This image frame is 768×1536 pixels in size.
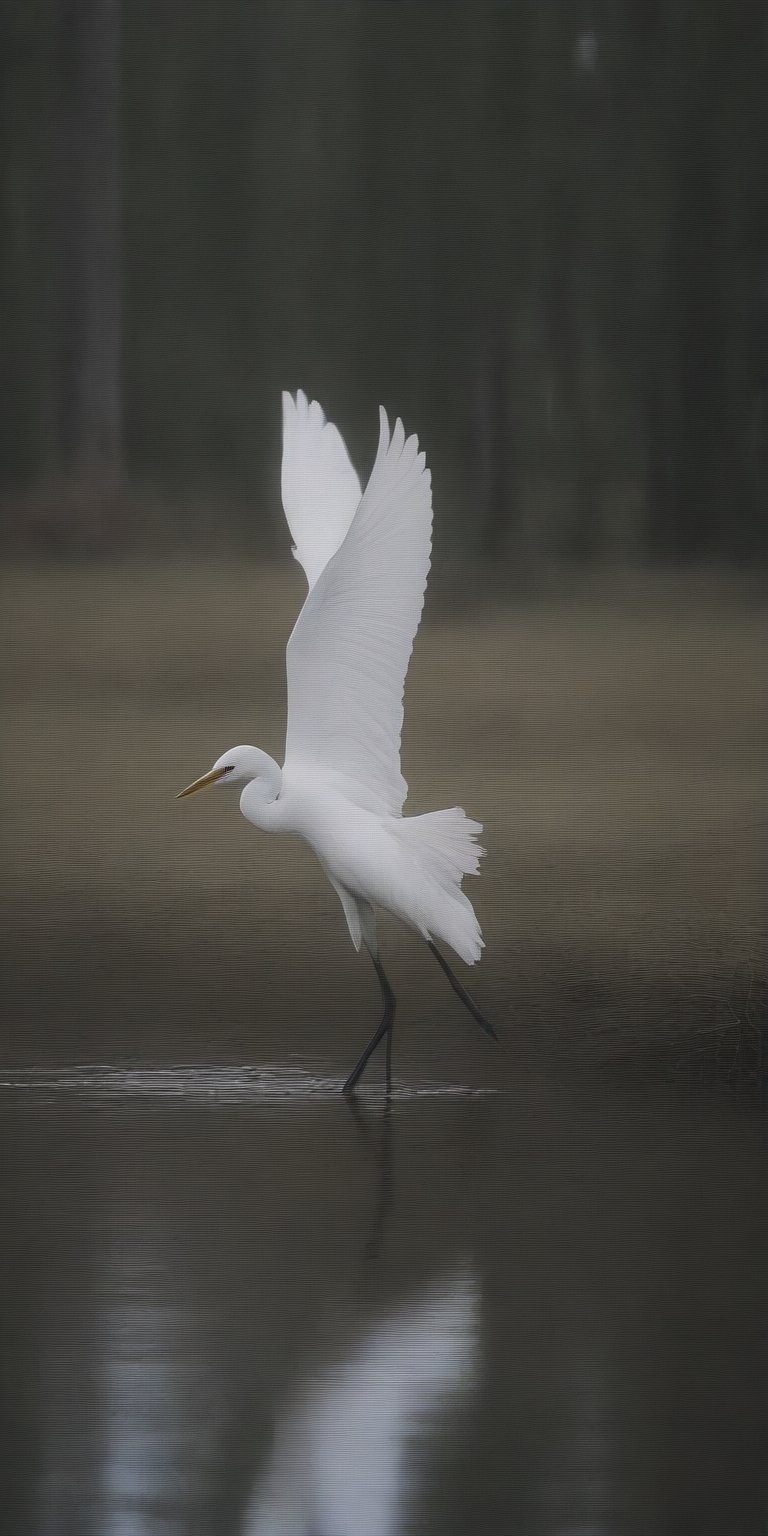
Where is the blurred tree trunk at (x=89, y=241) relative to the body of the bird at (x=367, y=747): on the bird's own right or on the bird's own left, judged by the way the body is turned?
on the bird's own right

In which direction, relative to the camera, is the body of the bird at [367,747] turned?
to the viewer's left
